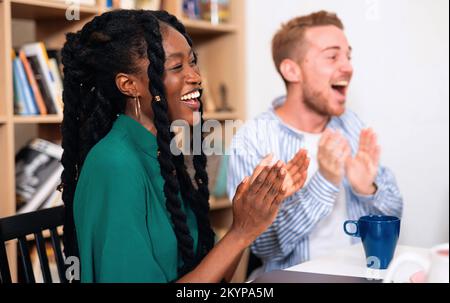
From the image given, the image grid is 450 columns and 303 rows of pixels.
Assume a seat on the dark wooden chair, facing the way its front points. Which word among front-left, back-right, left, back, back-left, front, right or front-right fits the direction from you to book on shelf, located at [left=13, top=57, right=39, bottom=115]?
back-left

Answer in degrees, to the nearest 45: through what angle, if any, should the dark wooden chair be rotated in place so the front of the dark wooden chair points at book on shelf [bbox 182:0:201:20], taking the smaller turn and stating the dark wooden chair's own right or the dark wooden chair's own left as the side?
approximately 90° to the dark wooden chair's own left

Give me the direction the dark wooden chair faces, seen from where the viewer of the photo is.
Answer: facing the viewer and to the right of the viewer

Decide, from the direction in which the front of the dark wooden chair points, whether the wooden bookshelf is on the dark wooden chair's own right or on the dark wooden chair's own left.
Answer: on the dark wooden chair's own left

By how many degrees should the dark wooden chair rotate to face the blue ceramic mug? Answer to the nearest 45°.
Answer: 0° — it already faces it

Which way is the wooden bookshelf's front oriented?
toward the camera

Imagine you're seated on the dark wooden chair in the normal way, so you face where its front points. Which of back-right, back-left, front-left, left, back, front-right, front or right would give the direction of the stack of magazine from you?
back-left

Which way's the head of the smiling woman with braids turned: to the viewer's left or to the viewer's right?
to the viewer's right

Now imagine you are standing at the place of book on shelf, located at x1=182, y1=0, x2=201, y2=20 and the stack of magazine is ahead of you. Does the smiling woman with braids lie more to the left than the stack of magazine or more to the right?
left

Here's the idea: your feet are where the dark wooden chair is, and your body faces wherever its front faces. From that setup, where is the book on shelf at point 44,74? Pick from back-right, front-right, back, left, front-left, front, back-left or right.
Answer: back-left

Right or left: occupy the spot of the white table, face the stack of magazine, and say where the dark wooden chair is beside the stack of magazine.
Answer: left

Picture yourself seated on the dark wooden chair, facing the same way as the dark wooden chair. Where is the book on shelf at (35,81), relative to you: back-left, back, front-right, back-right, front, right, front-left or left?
back-left

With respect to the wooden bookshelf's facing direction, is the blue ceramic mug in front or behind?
in front

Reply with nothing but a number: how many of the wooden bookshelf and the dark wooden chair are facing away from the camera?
0
